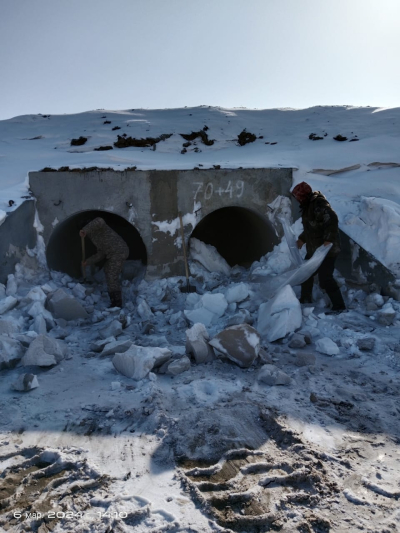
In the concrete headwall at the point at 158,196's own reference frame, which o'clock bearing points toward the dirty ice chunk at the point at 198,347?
The dirty ice chunk is roughly at 12 o'clock from the concrete headwall.

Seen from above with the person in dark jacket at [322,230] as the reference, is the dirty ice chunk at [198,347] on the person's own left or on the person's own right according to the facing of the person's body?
on the person's own left

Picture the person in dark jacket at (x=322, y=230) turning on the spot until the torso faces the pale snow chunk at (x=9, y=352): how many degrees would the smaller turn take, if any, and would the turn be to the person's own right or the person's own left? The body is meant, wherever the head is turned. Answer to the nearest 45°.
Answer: approximately 45° to the person's own left

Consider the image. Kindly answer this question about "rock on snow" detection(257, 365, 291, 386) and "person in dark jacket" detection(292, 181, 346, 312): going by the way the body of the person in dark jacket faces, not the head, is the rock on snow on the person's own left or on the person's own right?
on the person's own left

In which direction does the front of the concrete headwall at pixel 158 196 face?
toward the camera

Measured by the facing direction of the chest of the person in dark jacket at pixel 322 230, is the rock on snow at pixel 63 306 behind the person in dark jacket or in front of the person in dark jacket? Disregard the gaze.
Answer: in front

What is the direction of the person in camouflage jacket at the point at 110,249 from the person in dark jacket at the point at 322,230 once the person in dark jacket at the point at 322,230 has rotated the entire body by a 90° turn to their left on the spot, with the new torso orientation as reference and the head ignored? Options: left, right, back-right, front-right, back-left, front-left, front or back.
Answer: right

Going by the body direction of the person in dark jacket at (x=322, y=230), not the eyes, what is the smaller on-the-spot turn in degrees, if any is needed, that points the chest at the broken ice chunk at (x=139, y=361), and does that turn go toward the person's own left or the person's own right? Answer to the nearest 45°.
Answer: approximately 45° to the person's own left

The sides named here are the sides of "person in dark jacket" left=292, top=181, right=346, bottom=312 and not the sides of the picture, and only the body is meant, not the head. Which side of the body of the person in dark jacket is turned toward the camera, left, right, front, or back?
left

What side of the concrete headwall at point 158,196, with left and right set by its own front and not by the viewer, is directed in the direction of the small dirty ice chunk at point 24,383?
front
